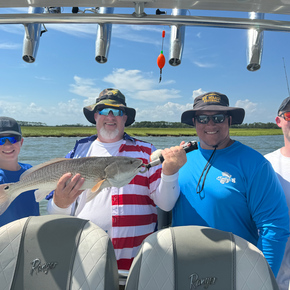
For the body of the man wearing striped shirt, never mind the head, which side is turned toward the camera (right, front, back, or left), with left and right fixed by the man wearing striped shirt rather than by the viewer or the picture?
front

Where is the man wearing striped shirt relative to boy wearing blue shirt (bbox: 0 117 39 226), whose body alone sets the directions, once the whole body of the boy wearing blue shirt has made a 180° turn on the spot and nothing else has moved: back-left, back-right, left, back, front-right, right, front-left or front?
back-right

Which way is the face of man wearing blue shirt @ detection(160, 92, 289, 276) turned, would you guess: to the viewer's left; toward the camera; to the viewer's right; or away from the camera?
toward the camera

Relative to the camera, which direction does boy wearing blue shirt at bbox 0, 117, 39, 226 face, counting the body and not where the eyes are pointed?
toward the camera

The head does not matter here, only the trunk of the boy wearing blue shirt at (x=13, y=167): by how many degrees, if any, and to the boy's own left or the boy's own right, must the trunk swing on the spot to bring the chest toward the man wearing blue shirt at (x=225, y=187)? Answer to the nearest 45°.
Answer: approximately 45° to the boy's own left
